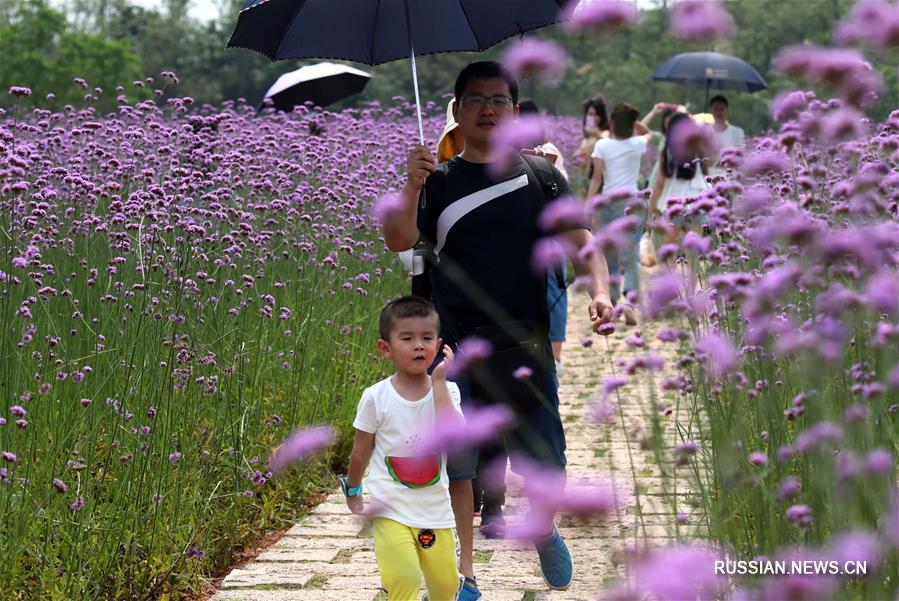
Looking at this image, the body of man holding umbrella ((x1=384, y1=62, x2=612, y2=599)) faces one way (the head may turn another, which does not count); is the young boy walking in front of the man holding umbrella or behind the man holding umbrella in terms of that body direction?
in front

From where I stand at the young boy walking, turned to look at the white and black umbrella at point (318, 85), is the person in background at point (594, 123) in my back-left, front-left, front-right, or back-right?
front-right

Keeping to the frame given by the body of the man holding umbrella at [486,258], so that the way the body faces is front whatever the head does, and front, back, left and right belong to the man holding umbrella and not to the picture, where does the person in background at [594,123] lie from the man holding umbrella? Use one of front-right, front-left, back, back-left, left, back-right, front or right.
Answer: back

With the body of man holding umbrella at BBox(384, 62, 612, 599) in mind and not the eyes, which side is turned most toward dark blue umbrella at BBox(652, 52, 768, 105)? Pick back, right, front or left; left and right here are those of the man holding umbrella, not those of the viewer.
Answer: back

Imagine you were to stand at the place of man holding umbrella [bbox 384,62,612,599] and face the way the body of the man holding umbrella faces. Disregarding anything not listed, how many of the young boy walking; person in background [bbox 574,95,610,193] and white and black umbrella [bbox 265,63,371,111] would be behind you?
2

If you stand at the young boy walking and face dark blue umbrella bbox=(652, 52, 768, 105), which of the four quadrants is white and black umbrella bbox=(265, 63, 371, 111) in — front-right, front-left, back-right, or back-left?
front-left

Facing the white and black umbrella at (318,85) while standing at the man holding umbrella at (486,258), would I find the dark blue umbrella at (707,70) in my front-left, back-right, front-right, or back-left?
front-right

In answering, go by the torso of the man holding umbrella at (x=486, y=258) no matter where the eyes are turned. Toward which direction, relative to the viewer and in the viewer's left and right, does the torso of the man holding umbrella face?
facing the viewer

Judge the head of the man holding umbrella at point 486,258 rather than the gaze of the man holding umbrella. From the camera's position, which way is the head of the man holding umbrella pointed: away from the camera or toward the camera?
toward the camera

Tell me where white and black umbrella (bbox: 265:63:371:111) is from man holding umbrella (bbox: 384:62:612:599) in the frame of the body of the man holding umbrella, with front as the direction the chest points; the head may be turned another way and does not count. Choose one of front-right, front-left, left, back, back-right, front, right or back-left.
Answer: back

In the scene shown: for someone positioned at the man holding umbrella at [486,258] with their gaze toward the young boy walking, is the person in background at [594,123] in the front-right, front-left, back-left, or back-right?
back-right

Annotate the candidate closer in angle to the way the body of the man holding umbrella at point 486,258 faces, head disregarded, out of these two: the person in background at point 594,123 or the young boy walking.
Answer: the young boy walking
